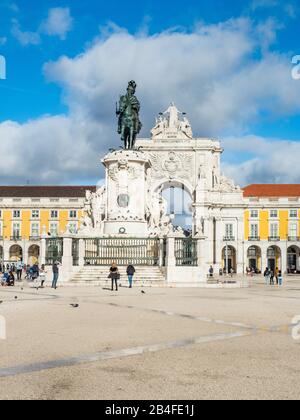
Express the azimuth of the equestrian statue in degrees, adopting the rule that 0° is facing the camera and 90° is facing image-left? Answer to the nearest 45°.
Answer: approximately 0°
